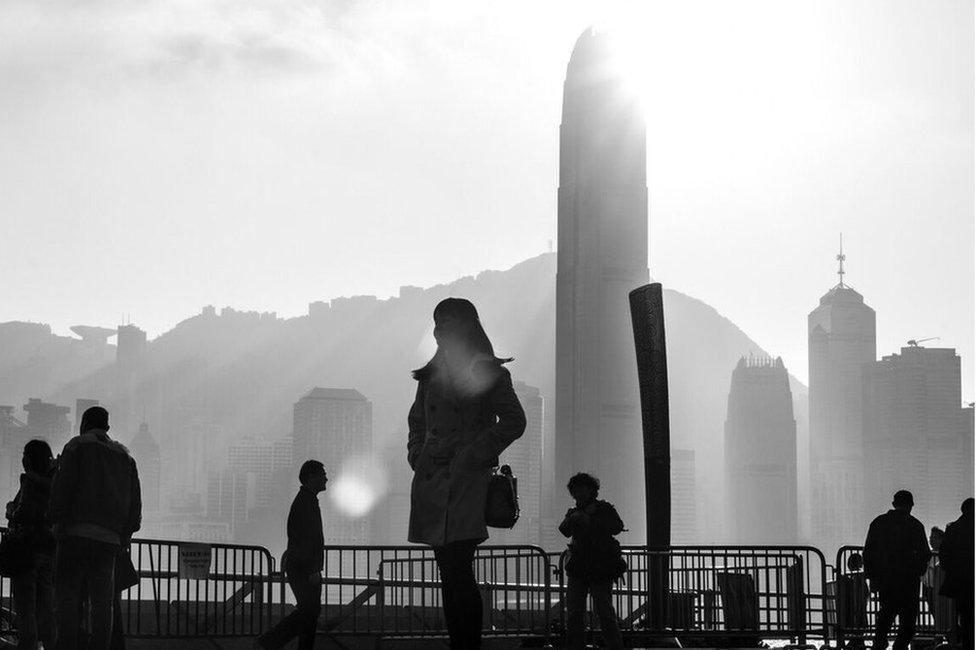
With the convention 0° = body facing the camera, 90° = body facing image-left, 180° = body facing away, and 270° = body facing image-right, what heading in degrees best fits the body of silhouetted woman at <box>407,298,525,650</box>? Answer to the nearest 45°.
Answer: approximately 45°

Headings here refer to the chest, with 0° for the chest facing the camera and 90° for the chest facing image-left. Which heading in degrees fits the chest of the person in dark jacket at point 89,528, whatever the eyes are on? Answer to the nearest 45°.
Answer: approximately 180°

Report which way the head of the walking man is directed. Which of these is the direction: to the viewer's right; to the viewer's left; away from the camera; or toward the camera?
to the viewer's right

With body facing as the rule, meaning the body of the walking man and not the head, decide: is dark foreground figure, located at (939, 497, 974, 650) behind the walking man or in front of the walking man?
in front

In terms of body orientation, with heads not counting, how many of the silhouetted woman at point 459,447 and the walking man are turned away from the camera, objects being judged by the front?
0

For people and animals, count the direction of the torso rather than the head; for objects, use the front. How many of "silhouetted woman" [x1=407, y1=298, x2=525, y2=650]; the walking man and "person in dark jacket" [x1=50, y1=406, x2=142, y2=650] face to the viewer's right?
1

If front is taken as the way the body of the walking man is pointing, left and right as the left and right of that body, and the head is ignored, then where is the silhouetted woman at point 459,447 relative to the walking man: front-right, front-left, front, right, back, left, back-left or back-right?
right

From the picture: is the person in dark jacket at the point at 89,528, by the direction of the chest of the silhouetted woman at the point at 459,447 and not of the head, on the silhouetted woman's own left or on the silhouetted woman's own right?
on the silhouetted woman's own right

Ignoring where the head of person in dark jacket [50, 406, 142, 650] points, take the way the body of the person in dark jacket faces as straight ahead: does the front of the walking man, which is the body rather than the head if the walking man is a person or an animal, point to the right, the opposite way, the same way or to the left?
to the right

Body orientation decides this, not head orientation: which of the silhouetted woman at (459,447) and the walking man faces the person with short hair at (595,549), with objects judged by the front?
the walking man

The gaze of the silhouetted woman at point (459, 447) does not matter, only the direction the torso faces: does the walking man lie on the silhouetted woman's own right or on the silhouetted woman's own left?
on the silhouetted woman's own right

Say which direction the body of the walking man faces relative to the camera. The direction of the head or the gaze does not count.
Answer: to the viewer's right
